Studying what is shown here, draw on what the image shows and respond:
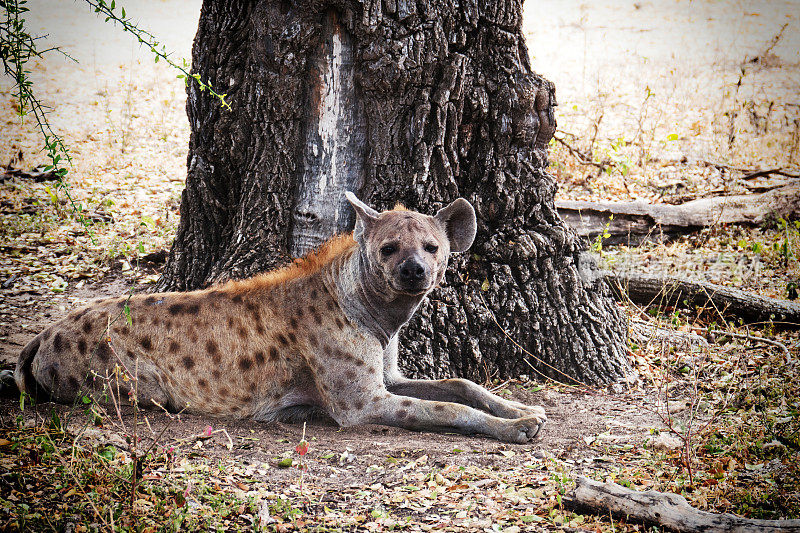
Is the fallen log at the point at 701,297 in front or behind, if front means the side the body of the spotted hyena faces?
in front

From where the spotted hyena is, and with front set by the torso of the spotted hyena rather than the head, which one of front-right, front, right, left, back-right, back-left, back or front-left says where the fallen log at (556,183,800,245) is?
front-left

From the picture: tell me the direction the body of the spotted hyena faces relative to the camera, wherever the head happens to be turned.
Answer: to the viewer's right

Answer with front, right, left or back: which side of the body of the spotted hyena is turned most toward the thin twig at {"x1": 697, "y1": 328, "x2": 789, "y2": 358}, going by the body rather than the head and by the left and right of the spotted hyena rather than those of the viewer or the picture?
front

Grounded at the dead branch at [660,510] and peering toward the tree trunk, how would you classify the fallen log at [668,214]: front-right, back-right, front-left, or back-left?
front-right

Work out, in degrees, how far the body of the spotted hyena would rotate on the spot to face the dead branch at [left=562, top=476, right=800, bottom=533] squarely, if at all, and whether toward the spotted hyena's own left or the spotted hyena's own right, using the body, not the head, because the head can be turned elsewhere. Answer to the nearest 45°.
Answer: approximately 45° to the spotted hyena's own right

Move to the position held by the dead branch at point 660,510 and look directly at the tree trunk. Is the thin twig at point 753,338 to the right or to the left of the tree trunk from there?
right

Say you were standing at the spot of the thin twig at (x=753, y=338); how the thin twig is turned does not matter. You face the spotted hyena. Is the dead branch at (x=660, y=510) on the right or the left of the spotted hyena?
left
